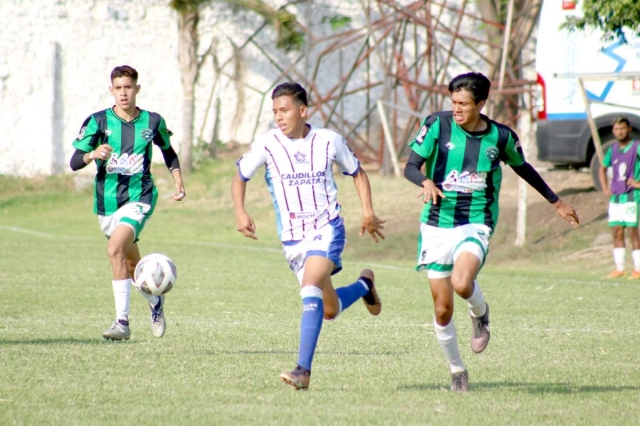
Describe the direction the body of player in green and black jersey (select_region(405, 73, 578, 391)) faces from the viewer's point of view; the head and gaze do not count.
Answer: toward the camera

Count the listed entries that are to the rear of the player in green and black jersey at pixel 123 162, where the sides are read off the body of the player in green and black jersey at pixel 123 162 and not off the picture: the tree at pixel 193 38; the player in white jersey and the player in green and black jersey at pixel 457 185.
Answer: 1

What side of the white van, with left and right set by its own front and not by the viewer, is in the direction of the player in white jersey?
right

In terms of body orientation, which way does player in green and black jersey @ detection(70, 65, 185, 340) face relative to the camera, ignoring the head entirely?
toward the camera

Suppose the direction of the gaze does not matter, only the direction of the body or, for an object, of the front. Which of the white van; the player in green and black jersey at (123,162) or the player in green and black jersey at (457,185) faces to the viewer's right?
the white van

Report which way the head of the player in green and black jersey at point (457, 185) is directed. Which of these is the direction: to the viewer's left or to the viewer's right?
to the viewer's left

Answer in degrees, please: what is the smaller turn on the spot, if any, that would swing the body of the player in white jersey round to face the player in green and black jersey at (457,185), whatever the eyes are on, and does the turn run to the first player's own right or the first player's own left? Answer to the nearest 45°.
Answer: approximately 135° to the first player's own left

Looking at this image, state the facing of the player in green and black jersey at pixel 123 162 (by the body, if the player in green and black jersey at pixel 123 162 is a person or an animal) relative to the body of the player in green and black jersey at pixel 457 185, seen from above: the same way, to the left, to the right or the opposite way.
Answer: the same way

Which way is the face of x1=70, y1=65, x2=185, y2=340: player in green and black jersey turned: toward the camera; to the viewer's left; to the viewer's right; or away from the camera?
toward the camera

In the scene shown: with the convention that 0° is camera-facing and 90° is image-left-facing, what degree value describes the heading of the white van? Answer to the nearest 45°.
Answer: approximately 270°

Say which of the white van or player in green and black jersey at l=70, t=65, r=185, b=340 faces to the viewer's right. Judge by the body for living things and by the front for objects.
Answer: the white van

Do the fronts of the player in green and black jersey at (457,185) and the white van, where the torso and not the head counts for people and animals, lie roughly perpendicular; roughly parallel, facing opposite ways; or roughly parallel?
roughly perpendicular

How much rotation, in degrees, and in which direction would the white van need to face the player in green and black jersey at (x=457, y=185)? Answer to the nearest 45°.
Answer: approximately 90° to its right

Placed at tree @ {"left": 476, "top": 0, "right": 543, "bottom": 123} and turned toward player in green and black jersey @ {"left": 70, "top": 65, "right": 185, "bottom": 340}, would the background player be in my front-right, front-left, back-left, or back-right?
front-left

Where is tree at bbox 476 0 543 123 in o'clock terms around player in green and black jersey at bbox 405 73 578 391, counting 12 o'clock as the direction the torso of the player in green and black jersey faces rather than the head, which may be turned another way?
The tree is roughly at 6 o'clock from the player in green and black jersey.

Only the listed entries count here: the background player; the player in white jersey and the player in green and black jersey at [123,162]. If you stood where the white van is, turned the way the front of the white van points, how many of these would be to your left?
0

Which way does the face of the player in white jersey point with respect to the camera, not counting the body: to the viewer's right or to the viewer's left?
to the viewer's left

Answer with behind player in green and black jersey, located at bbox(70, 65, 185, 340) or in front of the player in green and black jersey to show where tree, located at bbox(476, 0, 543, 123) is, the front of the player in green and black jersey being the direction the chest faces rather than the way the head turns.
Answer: behind

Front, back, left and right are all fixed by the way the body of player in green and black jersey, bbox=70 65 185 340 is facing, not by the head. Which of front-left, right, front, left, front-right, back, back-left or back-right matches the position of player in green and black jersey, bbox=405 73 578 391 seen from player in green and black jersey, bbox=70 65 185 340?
front-left
